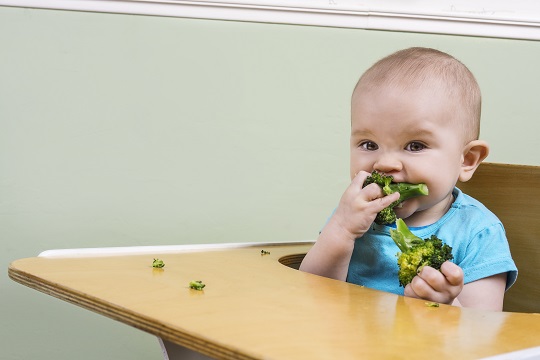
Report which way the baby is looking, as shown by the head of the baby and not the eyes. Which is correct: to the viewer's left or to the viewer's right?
to the viewer's left

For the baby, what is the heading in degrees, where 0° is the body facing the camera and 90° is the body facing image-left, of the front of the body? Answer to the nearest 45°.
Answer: approximately 45°

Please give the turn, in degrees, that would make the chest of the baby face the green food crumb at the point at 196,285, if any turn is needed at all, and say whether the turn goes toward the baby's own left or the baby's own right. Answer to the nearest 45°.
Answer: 0° — they already face it

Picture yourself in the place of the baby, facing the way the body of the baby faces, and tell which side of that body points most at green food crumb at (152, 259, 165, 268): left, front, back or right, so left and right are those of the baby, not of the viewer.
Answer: front
